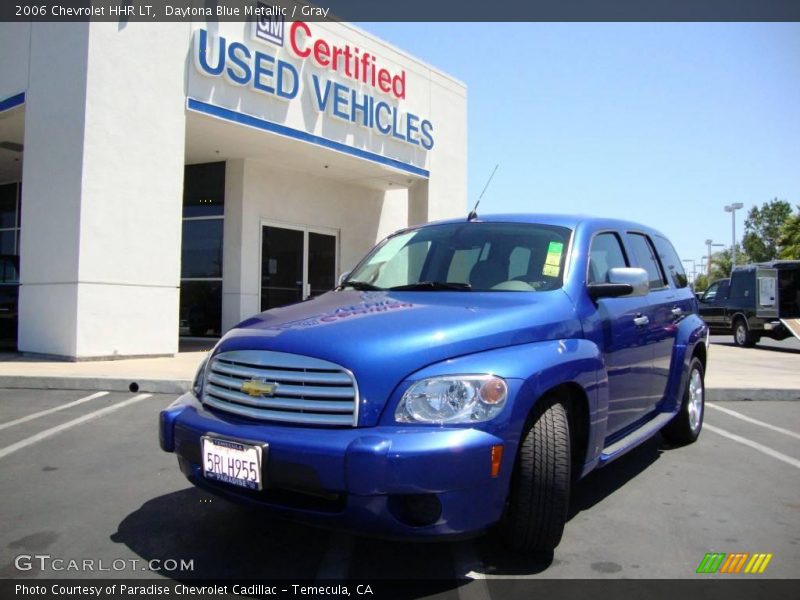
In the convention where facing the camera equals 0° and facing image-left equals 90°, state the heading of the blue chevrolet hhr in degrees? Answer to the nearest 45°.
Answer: approximately 45°

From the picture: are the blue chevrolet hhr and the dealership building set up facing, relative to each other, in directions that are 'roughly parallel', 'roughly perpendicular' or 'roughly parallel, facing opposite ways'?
roughly perpendicular

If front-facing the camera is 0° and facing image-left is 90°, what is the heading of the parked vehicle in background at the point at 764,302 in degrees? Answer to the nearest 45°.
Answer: approximately 135°

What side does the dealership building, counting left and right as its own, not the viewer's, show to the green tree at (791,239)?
left

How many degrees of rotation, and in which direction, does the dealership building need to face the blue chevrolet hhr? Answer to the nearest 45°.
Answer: approximately 45° to its right

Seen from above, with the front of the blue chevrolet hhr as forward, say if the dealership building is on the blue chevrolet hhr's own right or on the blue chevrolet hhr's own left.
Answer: on the blue chevrolet hhr's own right
